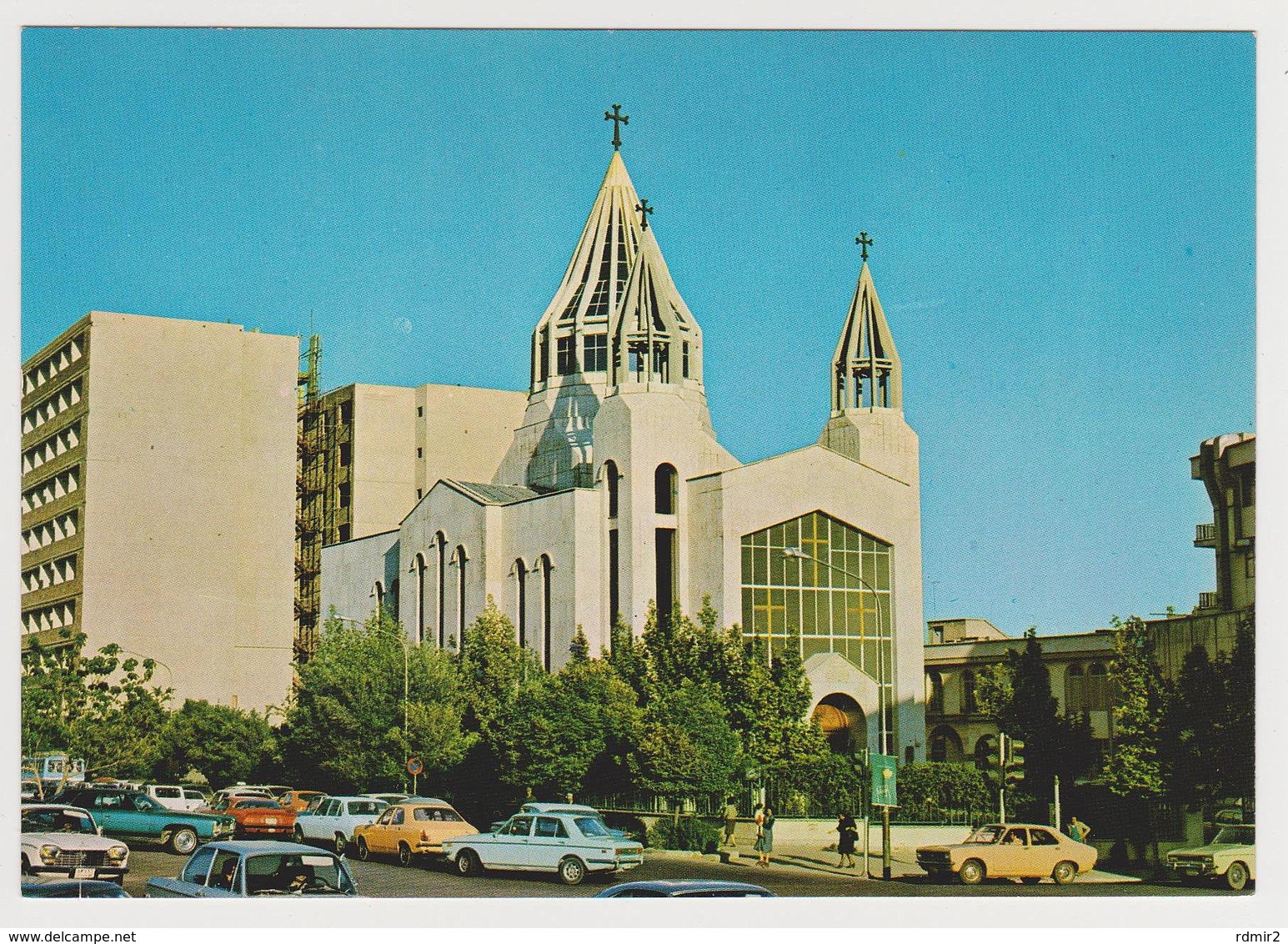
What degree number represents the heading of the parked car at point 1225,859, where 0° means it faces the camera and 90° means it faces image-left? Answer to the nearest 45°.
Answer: approximately 45°

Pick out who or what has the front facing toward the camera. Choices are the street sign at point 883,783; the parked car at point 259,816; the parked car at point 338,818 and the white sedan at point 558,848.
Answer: the street sign

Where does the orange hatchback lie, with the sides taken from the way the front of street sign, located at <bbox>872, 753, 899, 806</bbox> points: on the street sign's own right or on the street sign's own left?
on the street sign's own right

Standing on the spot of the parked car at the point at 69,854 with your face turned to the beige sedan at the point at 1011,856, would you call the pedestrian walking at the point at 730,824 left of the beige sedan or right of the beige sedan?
left

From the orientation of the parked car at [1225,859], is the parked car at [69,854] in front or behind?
in front

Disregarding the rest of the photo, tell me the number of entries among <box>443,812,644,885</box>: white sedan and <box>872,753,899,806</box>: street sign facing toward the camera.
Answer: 1

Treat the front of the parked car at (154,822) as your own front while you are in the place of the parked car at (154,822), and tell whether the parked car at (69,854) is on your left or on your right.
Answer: on your right

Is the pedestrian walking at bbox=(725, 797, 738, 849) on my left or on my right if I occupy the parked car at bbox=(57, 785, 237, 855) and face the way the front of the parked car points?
on my left

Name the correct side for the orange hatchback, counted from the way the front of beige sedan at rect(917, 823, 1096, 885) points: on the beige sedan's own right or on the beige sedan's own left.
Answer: on the beige sedan's own right

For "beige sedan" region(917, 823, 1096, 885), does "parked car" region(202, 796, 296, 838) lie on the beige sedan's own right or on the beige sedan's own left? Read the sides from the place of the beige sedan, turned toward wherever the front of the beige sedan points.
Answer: on the beige sedan's own right

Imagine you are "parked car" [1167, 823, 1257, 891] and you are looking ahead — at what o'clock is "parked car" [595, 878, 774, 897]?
"parked car" [595, 878, 774, 897] is roughly at 11 o'clock from "parked car" [1167, 823, 1257, 891].
